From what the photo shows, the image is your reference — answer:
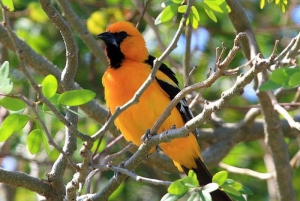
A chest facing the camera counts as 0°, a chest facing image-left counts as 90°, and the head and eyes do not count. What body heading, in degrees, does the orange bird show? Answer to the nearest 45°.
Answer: approximately 45°

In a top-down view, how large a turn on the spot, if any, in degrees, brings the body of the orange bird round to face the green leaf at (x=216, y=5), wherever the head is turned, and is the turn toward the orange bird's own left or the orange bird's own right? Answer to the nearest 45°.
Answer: approximately 90° to the orange bird's own left

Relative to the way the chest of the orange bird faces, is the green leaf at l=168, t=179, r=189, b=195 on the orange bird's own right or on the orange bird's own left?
on the orange bird's own left
